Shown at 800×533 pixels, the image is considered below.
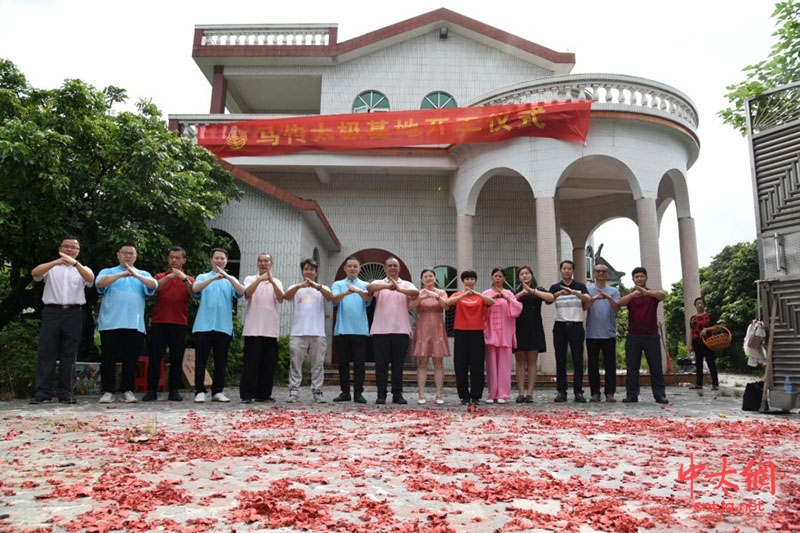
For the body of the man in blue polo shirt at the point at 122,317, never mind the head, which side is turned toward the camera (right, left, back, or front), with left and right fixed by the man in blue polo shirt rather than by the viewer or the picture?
front

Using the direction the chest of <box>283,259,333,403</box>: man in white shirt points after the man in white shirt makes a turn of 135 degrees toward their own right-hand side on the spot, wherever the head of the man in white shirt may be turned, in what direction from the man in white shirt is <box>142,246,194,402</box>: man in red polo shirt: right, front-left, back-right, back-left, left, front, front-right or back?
front-left

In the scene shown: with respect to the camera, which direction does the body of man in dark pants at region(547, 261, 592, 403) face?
toward the camera

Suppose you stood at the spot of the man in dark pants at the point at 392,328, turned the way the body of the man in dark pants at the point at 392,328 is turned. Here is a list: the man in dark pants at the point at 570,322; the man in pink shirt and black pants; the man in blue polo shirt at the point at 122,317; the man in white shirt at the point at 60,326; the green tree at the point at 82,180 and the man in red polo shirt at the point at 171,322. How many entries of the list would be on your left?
1

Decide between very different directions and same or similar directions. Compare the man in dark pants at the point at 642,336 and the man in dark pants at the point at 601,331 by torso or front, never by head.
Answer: same or similar directions

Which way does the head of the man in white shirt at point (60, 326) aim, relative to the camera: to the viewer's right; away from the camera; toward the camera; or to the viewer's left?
toward the camera

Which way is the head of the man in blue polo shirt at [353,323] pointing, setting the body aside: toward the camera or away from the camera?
toward the camera

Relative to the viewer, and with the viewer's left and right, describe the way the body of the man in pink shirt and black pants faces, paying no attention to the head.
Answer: facing the viewer

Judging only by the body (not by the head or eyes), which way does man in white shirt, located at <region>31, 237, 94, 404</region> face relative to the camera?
toward the camera

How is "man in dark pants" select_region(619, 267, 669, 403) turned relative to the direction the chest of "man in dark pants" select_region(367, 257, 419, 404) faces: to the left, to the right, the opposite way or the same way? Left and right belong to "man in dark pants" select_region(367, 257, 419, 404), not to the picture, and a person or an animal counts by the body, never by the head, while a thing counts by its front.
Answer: the same way

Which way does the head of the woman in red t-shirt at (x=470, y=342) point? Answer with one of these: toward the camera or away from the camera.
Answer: toward the camera

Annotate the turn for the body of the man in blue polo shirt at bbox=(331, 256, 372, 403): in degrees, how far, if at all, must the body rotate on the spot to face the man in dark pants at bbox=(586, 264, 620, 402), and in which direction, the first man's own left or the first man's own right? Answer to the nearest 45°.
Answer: approximately 90° to the first man's own left

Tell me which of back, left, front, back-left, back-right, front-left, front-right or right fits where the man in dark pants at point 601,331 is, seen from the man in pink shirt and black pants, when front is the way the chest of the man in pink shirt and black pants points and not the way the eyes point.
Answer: left

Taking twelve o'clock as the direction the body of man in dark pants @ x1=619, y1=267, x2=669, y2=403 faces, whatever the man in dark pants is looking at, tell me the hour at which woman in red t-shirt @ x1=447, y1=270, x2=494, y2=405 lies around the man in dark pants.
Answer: The woman in red t-shirt is roughly at 2 o'clock from the man in dark pants.

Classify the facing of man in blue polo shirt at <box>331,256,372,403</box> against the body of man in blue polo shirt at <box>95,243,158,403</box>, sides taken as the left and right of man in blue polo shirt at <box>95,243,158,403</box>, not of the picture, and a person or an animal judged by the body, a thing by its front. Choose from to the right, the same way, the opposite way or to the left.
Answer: the same way

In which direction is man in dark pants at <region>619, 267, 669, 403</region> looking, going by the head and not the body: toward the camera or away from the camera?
toward the camera

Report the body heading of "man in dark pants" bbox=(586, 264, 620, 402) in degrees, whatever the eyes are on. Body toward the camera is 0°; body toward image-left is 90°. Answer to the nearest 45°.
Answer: approximately 0°

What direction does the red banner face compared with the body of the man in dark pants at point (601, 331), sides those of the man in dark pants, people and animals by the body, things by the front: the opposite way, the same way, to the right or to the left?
the same way

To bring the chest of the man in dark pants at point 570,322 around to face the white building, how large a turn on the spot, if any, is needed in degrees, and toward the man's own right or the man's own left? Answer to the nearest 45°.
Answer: approximately 135° to the man's own right
